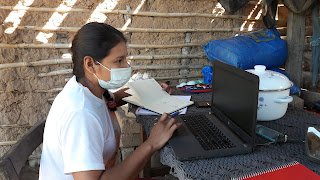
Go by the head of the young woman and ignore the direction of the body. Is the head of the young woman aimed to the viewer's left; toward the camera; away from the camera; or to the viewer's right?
to the viewer's right

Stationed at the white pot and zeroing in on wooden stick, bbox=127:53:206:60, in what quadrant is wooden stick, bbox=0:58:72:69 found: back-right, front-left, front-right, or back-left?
front-left

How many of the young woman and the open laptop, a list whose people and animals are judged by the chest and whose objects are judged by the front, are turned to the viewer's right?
1

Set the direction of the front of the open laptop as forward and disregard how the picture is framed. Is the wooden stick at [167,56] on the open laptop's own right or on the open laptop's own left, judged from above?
on the open laptop's own right

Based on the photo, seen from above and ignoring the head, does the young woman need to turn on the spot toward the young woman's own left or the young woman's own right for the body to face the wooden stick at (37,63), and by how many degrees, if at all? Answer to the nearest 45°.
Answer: approximately 90° to the young woman's own left

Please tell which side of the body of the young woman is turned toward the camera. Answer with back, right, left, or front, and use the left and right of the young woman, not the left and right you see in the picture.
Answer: right

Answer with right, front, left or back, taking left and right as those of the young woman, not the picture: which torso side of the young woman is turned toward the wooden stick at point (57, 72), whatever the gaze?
left

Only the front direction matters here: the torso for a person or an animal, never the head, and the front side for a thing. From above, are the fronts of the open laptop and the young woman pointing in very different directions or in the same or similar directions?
very different directions

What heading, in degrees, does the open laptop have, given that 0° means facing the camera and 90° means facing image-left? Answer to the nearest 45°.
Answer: approximately 45°

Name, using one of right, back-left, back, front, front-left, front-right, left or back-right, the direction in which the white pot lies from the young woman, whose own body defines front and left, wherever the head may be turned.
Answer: front

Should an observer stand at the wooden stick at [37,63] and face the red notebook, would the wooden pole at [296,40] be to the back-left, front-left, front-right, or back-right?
front-left
